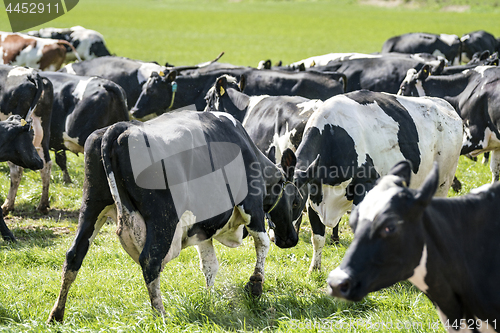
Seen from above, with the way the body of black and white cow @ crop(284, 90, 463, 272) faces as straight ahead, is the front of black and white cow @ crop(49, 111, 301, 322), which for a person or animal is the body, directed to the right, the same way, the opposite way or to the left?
the opposite way

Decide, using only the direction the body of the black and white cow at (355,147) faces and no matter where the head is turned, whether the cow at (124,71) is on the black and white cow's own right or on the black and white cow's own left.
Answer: on the black and white cow's own right

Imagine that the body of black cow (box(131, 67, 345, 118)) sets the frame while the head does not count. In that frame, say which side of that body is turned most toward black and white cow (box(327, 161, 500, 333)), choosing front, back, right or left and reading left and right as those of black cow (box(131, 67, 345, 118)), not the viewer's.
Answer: left

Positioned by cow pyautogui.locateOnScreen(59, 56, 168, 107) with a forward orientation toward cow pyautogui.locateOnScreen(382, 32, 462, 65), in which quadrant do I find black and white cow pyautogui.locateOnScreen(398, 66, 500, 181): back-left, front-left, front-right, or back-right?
front-right

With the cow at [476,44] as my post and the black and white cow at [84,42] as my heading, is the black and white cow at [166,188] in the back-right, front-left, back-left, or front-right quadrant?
front-left

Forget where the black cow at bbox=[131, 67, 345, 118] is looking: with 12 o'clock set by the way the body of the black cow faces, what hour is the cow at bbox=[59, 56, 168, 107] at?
The cow is roughly at 1 o'clock from the black cow.

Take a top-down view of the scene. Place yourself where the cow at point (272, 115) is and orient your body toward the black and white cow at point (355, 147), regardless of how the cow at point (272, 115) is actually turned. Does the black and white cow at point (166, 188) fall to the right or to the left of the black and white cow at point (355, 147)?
right

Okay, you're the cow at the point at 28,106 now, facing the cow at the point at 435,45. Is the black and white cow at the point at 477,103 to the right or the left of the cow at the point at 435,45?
right

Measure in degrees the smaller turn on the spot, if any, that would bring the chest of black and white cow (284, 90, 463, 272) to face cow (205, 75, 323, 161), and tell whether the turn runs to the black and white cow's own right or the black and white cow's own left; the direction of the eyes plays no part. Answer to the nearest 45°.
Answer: approximately 90° to the black and white cow's own right

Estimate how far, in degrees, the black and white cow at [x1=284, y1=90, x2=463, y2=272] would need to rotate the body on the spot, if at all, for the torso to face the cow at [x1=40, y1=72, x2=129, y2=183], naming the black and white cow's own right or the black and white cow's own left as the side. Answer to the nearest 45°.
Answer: approximately 45° to the black and white cow's own right

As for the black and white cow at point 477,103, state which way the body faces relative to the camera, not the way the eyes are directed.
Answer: to the viewer's left

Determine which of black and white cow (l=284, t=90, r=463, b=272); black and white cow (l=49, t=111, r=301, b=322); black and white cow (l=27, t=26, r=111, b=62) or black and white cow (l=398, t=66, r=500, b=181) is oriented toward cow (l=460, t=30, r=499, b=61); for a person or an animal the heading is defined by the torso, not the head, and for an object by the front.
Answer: black and white cow (l=49, t=111, r=301, b=322)
